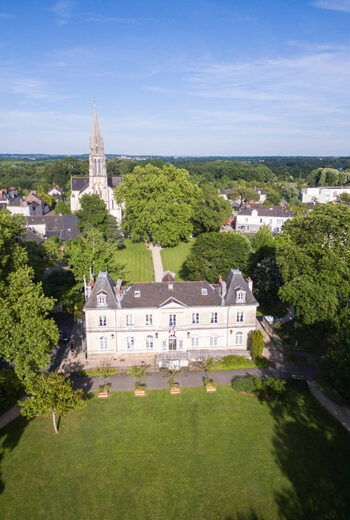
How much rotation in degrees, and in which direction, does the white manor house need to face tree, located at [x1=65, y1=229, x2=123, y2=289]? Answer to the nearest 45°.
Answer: approximately 135° to its right

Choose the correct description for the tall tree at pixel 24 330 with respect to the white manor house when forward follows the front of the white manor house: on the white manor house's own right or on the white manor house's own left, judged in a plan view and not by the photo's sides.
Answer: on the white manor house's own right

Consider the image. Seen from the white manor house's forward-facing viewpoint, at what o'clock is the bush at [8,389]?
The bush is roughly at 2 o'clock from the white manor house.

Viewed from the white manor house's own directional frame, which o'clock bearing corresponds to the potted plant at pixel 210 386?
The potted plant is roughly at 11 o'clock from the white manor house.

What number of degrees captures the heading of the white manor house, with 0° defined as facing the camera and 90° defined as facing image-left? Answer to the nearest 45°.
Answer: approximately 0°

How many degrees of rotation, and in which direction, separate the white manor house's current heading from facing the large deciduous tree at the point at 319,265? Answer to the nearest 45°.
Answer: approximately 90° to its left

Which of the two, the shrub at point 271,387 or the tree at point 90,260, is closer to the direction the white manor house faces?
the shrub

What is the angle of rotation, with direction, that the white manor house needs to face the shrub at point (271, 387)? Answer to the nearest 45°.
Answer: approximately 45° to its left

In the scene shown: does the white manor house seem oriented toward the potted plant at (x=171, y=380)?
yes

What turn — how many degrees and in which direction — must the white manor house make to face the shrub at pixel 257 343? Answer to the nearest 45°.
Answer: approximately 90° to its left
